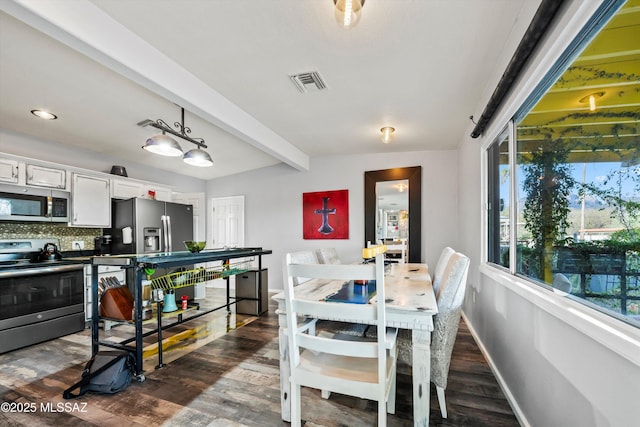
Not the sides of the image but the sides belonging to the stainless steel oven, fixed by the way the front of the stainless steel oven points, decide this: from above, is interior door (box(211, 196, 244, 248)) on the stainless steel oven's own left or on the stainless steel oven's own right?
on the stainless steel oven's own left

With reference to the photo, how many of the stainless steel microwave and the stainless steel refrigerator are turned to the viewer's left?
0

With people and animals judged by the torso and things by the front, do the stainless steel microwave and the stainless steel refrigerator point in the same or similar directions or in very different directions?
same or similar directions

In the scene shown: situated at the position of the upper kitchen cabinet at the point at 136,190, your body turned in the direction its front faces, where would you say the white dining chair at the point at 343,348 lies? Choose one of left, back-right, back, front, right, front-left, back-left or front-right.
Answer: front-right

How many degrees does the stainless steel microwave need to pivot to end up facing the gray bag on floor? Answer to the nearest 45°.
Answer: approximately 45° to its right

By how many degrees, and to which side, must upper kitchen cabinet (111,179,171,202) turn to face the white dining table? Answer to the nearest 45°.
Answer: approximately 45° to its right

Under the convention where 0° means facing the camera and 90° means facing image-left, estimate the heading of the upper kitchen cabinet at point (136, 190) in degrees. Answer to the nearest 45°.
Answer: approximately 315°

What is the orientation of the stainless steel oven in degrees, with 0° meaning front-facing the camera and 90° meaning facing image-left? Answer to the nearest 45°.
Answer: approximately 315°

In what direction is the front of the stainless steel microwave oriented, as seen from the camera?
facing the viewer and to the right of the viewer

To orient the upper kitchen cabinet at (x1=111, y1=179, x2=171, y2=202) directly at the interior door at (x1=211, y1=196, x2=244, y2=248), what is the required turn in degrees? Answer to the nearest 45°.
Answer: approximately 90° to its left

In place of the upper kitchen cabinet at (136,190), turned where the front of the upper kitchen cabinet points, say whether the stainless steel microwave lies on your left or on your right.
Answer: on your right

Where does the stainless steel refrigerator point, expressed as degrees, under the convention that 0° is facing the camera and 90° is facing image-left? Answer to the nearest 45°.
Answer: approximately 315°

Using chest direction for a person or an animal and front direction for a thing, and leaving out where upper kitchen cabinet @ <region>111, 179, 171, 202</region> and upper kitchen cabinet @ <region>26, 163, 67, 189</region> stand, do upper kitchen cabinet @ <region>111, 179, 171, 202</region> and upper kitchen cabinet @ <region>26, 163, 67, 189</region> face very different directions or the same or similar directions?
same or similar directions

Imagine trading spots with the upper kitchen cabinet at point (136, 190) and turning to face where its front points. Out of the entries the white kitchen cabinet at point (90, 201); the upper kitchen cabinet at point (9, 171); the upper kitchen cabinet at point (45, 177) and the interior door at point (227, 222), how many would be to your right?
3

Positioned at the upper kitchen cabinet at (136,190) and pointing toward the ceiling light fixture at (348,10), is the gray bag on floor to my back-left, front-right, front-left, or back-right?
front-right

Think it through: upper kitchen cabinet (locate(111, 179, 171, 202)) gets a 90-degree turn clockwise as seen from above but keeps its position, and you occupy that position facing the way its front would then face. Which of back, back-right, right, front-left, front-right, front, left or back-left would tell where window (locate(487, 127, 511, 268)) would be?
left

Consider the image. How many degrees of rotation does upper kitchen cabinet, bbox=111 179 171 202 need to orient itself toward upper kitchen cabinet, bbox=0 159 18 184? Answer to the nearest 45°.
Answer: approximately 90° to its right

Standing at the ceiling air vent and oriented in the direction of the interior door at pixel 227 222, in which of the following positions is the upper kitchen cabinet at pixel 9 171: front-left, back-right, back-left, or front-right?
front-left
